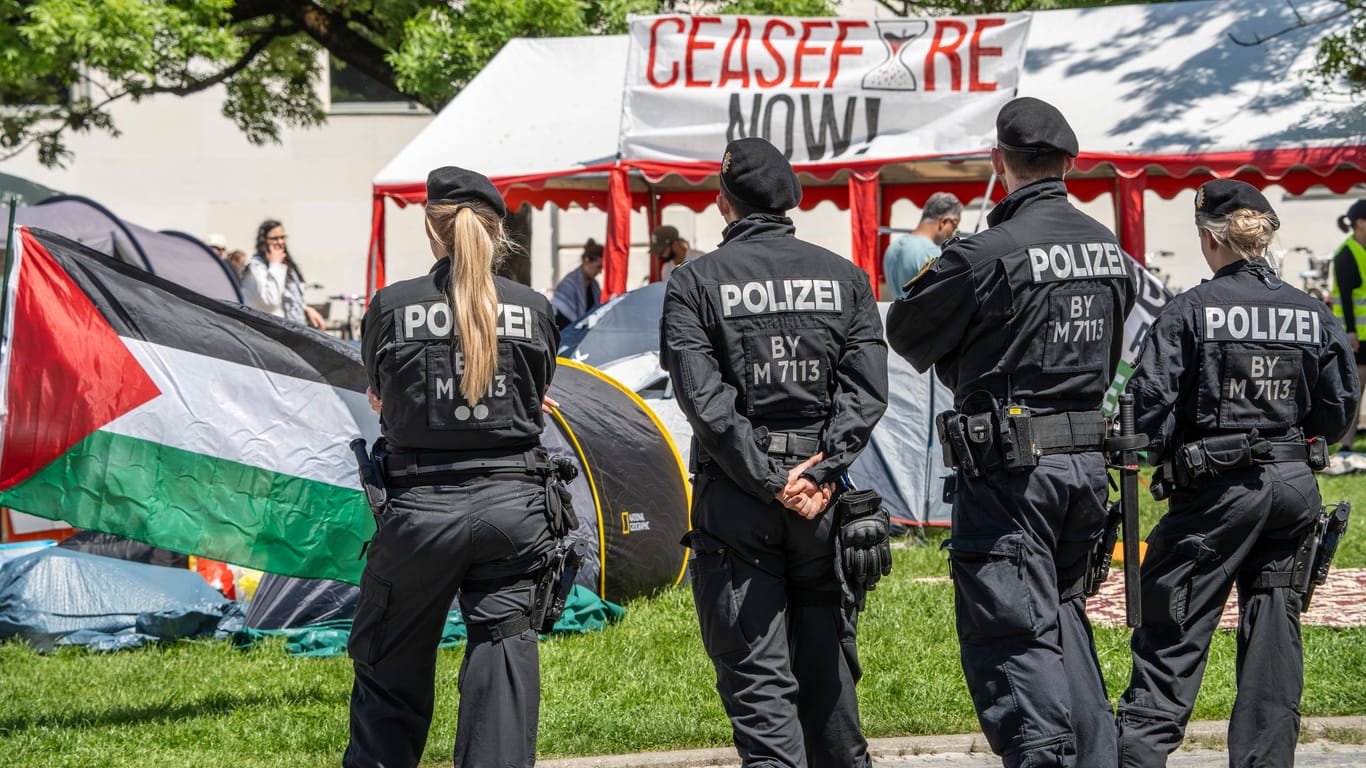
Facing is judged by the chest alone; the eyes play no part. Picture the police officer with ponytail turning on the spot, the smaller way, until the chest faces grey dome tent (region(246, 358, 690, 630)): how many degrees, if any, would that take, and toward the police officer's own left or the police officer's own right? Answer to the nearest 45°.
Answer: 0° — they already face it

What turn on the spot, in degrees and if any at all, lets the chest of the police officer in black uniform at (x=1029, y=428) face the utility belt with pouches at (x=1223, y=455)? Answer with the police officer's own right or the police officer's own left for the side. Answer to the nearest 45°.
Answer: approximately 90° to the police officer's own right

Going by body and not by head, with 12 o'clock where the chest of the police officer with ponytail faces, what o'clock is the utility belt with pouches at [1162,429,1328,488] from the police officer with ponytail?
The utility belt with pouches is roughly at 3 o'clock from the police officer with ponytail.

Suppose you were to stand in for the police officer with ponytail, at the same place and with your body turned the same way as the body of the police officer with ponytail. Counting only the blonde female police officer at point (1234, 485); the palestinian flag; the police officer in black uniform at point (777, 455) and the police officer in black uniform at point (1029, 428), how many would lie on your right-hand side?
3

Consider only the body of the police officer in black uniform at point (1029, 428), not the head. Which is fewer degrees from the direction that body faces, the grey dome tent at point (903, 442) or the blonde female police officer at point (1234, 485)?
the grey dome tent

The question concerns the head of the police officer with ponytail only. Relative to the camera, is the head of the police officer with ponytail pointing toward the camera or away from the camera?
away from the camera

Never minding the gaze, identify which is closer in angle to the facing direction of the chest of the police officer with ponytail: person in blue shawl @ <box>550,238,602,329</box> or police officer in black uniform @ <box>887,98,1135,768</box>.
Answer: the person in blue shawl

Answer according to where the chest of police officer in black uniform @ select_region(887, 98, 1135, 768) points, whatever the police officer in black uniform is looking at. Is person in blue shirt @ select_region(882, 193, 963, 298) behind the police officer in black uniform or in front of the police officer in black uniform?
in front

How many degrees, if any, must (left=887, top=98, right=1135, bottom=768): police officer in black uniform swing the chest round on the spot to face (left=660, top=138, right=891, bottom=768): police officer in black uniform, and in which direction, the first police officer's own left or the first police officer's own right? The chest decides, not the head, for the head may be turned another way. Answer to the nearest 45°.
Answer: approximately 45° to the first police officer's own left

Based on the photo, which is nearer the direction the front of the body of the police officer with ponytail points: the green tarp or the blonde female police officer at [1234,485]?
the green tarp

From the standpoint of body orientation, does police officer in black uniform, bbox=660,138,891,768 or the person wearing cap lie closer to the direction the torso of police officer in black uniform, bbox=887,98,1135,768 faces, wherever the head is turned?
the person wearing cap

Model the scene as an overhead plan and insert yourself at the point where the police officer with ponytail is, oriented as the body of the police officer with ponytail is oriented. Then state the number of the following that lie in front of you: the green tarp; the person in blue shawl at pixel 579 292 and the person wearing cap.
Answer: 3

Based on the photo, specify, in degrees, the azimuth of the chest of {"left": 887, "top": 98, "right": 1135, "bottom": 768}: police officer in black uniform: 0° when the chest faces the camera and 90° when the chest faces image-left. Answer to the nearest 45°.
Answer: approximately 135°

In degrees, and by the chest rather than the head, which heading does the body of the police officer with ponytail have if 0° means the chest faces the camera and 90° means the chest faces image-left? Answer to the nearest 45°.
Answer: approximately 180°

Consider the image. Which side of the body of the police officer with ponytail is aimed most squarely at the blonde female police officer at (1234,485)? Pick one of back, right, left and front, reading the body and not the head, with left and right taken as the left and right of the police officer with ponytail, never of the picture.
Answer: right

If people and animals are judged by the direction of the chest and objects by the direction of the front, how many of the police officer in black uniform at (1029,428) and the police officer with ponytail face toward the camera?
0

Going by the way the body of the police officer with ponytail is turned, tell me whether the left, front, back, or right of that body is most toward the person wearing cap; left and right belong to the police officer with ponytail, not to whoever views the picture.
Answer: front
